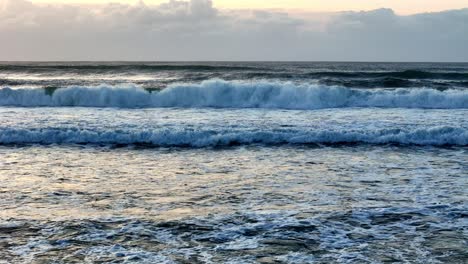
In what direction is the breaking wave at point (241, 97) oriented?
toward the camera

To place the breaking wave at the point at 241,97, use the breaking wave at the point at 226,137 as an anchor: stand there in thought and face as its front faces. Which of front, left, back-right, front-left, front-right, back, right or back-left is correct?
back

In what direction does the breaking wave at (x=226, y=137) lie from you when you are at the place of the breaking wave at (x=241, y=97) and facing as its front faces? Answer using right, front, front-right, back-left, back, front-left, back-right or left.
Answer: front

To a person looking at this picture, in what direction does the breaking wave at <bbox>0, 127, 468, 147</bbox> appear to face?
facing the viewer

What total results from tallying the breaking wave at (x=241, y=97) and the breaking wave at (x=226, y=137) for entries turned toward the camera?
2
